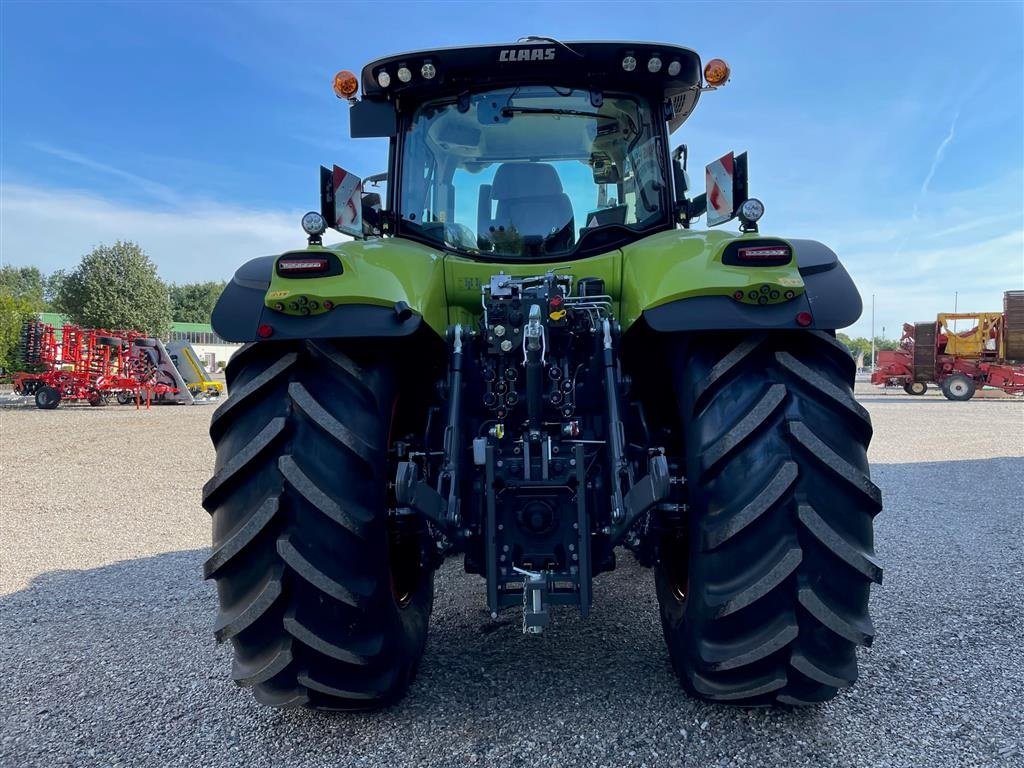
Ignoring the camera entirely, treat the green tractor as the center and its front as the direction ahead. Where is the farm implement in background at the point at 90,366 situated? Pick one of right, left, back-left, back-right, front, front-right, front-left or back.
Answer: front-left

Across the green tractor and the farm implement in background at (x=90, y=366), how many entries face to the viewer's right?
1

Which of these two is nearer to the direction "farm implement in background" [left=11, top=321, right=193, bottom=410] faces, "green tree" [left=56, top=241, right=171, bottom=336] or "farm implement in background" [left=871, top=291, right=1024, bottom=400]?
the farm implement in background

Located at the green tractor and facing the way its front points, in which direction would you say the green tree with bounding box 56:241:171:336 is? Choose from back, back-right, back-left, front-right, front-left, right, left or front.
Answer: front-left

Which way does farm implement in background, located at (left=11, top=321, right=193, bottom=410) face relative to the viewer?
to the viewer's right

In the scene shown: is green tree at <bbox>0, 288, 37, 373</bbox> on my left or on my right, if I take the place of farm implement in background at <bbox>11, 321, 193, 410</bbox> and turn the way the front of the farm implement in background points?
on my left

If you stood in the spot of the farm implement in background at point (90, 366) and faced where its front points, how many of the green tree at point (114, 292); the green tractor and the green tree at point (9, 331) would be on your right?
1

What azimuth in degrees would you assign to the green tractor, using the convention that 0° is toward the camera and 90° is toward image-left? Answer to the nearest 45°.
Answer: approximately 180°

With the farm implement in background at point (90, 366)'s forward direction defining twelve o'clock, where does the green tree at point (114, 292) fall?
The green tree is roughly at 9 o'clock from the farm implement in background.

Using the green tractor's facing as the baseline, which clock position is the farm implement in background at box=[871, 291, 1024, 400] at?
The farm implement in background is roughly at 1 o'clock from the green tractor.

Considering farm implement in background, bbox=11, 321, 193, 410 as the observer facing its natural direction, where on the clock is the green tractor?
The green tractor is roughly at 3 o'clock from the farm implement in background.

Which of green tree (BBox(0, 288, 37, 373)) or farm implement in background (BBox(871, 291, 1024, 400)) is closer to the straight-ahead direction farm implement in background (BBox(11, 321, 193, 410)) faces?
the farm implement in background

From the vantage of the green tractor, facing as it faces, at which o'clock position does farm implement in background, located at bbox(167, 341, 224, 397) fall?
The farm implement in background is roughly at 11 o'clock from the green tractor.
